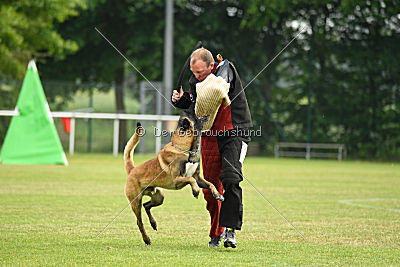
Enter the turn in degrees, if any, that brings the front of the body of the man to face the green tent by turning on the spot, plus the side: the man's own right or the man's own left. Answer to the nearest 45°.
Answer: approximately 90° to the man's own right

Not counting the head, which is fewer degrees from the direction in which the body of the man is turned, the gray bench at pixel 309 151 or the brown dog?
the brown dog

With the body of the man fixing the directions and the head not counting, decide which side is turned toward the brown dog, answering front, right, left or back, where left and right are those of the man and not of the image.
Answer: front

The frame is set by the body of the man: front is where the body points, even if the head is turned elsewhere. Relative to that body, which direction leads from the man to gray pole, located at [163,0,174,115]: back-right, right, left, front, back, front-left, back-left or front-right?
back-right

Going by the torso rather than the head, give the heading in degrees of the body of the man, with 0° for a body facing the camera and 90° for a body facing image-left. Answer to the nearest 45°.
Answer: approximately 45°

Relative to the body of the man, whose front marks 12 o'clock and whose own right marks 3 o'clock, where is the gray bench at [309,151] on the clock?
The gray bench is roughly at 5 o'clock from the man.

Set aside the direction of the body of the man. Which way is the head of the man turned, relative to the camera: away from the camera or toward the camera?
toward the camera

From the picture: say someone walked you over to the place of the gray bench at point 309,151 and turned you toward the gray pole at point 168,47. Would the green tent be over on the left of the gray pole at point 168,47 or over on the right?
left

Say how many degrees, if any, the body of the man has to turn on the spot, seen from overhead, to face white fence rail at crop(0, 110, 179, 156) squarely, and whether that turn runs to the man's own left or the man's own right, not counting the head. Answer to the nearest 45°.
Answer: approximately 135° to the man's own right

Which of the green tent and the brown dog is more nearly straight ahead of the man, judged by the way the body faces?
the brown dog

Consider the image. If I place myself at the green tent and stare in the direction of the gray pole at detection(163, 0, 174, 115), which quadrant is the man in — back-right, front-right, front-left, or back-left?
back-right
